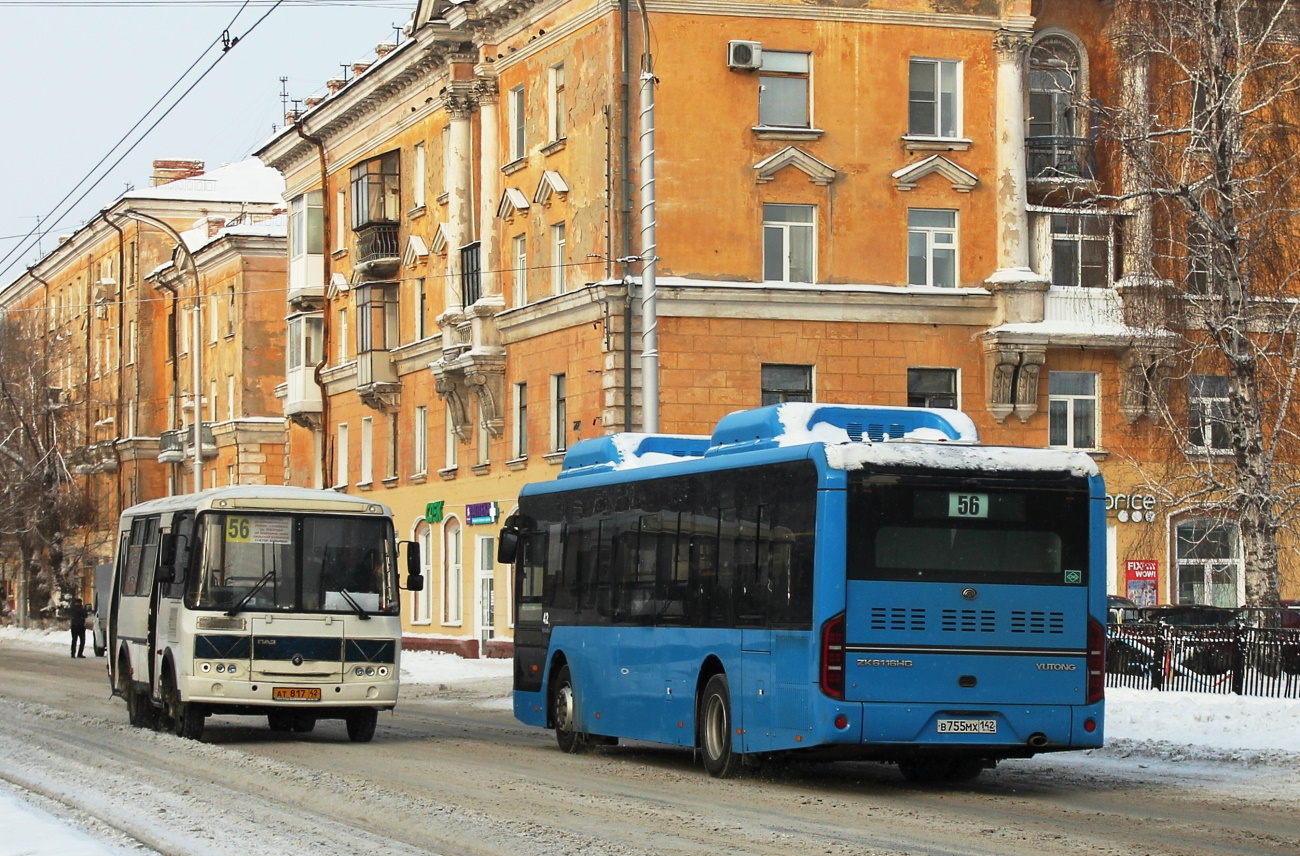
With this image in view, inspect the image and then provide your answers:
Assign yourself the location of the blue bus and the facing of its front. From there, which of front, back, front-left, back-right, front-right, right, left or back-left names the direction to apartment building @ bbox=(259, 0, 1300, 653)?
front-right

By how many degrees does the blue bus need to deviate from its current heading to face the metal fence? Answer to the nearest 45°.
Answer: approximately 45° to its right

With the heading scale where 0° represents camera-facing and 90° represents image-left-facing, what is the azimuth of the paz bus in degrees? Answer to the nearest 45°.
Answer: approximately 0°

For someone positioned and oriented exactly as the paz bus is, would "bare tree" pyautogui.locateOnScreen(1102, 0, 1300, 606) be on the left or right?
on its left

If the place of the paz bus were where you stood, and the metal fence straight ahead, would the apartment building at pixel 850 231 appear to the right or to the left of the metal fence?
left

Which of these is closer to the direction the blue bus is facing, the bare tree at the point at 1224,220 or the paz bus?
the paz bus

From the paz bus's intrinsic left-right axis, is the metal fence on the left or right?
on its left

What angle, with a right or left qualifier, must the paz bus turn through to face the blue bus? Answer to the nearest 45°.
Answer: approximately 45° to its left

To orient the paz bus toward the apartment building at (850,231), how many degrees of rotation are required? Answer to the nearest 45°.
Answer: approximately 135° to its left

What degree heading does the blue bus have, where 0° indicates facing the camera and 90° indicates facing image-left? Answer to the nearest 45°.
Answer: approximately 135°

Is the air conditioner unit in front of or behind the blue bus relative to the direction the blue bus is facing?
in front

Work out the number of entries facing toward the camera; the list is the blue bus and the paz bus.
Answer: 1
